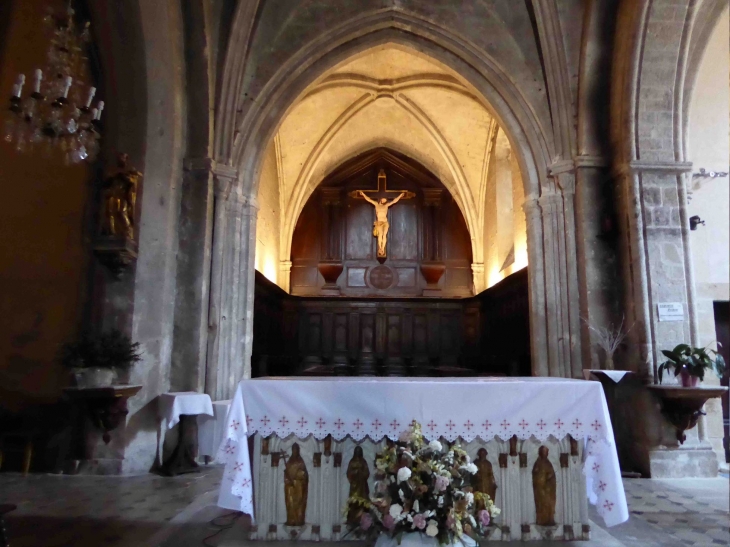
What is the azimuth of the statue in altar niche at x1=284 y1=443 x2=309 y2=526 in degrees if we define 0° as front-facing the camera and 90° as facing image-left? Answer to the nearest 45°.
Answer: approximately 0°

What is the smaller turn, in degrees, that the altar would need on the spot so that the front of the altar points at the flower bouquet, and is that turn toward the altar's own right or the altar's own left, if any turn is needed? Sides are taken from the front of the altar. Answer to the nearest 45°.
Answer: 0° — it already faces it

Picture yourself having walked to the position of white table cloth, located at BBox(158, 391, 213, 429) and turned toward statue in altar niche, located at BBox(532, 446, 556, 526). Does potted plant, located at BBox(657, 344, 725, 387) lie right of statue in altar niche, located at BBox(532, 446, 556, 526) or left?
left

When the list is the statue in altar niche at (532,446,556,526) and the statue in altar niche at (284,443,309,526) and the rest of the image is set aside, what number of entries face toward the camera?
2

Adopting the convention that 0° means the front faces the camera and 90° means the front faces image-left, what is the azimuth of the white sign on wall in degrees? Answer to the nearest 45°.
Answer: approximately 0°

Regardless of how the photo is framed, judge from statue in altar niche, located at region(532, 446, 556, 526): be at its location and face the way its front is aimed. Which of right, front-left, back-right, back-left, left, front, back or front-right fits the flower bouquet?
front-right

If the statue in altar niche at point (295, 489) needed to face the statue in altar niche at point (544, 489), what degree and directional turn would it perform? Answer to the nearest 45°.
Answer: approximately 90° to its left

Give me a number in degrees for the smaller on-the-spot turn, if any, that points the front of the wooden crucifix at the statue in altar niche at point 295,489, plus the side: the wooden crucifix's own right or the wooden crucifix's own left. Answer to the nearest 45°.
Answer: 0° — it already faces it
